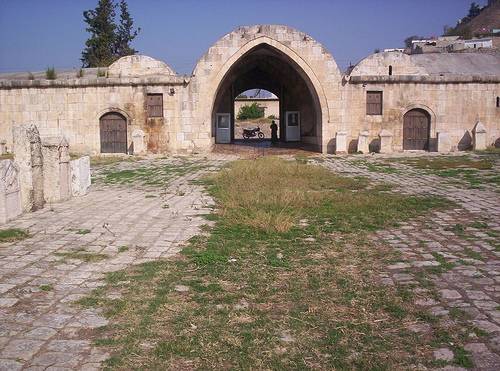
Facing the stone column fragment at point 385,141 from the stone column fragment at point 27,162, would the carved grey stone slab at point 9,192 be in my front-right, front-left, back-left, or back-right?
back-right

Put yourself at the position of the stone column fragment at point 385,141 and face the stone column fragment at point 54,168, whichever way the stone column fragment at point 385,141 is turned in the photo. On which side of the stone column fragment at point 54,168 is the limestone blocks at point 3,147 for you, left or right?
right

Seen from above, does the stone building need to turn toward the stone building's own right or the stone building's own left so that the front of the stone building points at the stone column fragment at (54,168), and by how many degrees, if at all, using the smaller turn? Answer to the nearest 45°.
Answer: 0° — it already faces it

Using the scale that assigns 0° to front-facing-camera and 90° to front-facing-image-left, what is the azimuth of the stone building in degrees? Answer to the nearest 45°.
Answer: approximately 0°

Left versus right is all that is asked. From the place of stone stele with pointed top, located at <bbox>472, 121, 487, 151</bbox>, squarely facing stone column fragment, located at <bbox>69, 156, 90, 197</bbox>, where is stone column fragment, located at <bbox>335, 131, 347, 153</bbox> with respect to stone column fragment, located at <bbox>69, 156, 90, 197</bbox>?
right

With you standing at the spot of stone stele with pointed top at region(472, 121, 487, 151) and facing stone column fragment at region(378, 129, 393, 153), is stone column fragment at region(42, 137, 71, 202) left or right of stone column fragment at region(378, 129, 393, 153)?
left

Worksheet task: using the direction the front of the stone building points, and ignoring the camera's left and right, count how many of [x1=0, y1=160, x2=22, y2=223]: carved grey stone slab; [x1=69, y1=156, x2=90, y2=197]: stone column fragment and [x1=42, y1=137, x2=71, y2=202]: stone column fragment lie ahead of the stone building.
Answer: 3

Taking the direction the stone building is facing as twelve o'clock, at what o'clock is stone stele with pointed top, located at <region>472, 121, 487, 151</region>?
The stone stele with pointed top is roughly at 9 o'clock from the stone building.

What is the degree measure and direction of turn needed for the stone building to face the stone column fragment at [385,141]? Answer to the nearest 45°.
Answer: approximately 90° to its left
